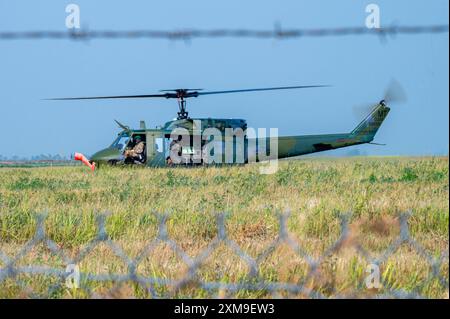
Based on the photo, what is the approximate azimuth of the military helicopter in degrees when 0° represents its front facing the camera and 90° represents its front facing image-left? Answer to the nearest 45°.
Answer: approximately 90°

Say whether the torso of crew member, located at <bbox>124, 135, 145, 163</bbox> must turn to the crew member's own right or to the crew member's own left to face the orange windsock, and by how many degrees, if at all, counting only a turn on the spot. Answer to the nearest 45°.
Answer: approximately 45° to the crew member's own right

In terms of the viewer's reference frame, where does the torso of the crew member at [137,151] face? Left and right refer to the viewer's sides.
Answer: facing to the left of the viewer

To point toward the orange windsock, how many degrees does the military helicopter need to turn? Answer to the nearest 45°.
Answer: approximately 45° to its right
